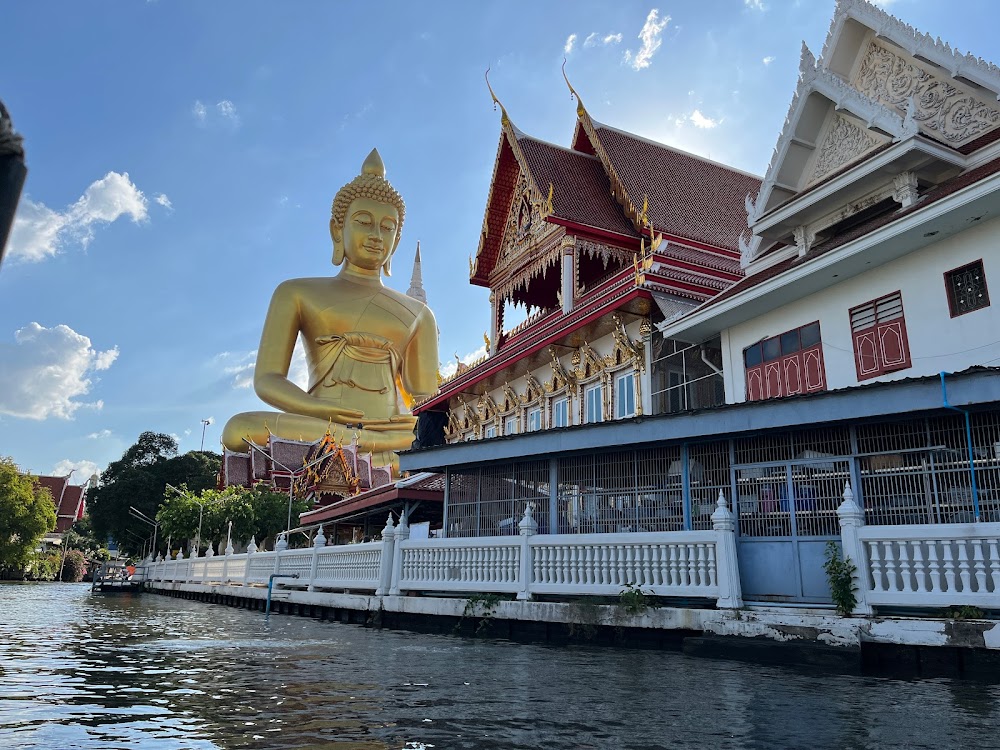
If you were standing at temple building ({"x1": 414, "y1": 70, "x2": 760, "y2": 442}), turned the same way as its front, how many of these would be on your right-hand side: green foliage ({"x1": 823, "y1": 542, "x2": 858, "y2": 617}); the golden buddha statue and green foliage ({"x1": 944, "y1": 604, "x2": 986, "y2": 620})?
1

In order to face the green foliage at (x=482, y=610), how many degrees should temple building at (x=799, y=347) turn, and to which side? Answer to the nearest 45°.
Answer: approximately 45° to its right

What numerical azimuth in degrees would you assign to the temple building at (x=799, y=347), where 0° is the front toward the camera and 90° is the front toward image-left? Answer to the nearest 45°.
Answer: approximately 45°

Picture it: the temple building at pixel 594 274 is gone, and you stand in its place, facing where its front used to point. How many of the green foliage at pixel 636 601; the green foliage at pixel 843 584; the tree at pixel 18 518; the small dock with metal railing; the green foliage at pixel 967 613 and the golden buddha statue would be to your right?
3

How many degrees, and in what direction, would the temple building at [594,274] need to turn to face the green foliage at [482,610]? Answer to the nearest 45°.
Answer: approximately 45° to its left

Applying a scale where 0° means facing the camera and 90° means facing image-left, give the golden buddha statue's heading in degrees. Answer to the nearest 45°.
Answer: approximately 315°

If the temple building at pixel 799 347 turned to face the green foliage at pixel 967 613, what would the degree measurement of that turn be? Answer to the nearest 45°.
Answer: approximately 45° to its left

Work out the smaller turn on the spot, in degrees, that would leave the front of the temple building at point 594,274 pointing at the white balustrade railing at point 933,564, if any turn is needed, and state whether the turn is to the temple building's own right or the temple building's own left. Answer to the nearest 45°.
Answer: approximately 45° to the temple building's own left

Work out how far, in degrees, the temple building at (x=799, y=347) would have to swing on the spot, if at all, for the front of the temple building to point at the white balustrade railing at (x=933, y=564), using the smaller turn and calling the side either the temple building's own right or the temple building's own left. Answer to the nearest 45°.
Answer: approximately 45° to the temple building's own left

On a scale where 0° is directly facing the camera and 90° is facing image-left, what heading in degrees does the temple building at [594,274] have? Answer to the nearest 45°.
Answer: approximately 45°
